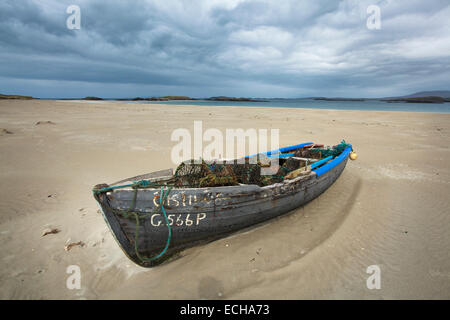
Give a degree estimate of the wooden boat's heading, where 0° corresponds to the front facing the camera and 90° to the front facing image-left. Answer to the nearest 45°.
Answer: approximately 45°
